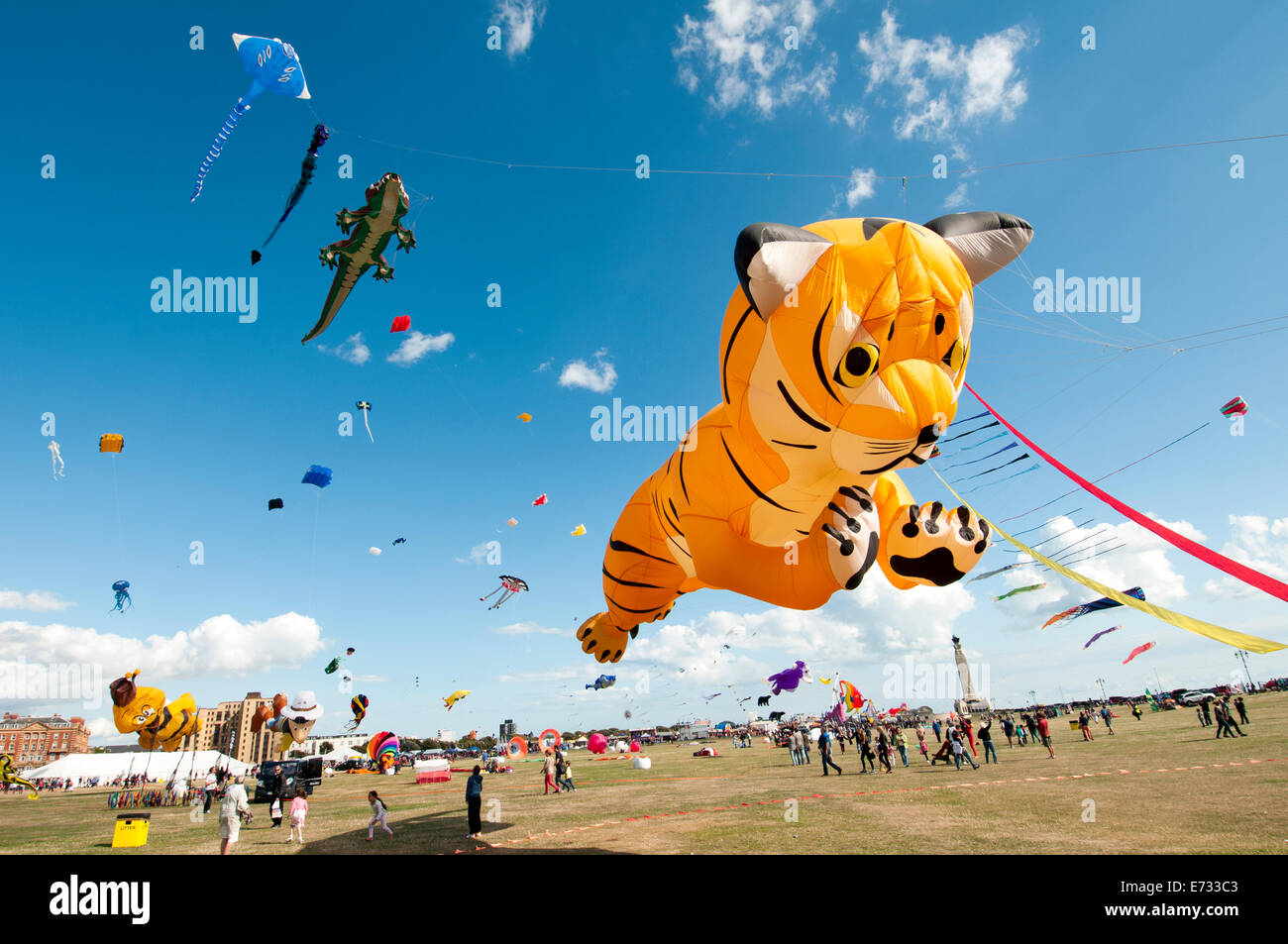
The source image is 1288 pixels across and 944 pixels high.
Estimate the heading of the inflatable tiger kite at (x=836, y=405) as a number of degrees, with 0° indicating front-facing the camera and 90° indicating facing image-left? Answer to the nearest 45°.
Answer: approximately 315°

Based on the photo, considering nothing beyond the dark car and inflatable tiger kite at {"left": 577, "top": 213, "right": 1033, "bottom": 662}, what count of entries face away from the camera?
0

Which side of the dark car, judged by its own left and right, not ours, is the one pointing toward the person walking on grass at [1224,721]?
left

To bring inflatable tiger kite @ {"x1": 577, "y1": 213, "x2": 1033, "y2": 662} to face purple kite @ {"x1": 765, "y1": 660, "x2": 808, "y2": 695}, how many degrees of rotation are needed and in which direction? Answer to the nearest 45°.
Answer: approximately 135° to its left

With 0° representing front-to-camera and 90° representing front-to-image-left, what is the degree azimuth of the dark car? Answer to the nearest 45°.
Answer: approximately 45°

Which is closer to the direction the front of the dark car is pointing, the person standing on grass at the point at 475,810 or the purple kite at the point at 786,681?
the person standing on grass
